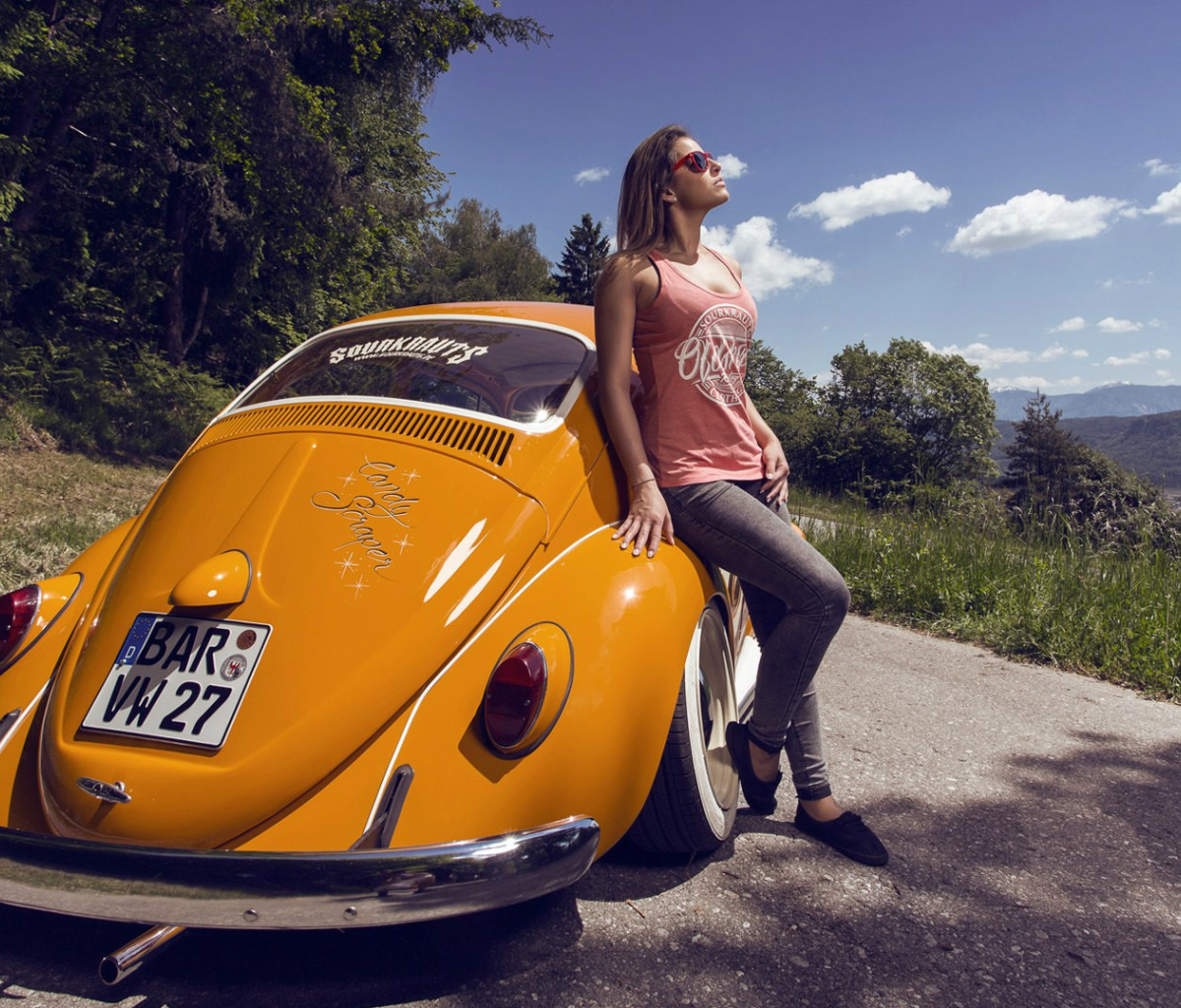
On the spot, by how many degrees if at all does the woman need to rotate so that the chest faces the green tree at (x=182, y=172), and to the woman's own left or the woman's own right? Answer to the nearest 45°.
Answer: approximately 180°

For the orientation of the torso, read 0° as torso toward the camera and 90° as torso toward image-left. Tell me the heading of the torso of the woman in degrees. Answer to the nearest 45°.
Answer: approximately 315°

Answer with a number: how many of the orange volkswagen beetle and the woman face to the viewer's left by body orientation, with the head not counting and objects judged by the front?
0
